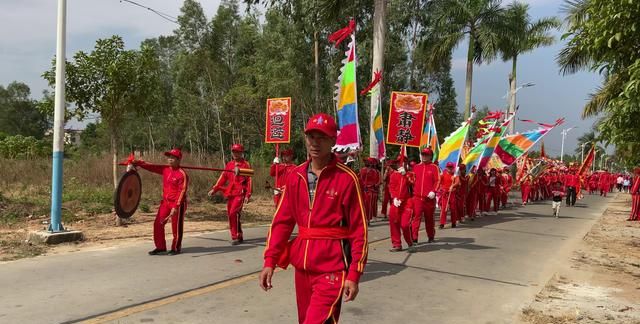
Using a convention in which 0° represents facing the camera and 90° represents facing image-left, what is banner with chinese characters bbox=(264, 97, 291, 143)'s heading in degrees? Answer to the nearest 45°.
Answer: approximately 0°

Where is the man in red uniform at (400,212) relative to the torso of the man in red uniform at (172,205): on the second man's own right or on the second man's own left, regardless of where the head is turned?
on the second man's own left

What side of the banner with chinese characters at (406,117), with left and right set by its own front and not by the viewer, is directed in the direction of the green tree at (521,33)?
back

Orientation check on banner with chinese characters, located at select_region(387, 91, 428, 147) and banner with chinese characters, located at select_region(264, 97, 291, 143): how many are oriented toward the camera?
2

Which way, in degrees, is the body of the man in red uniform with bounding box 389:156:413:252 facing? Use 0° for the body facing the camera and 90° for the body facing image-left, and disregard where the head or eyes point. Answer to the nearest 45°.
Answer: approximately 45°

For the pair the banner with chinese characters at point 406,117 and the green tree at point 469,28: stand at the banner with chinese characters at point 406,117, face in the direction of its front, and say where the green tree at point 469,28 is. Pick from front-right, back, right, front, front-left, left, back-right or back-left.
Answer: back
